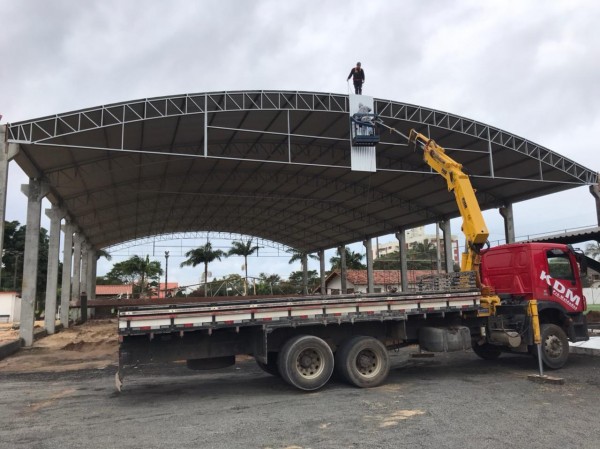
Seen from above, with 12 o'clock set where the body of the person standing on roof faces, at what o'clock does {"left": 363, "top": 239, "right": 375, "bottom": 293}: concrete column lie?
The concrete column is roughly at 6 o'clock from the person standing on roof.

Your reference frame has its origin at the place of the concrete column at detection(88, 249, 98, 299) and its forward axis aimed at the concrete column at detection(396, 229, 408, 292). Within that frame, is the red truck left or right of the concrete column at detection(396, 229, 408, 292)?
right

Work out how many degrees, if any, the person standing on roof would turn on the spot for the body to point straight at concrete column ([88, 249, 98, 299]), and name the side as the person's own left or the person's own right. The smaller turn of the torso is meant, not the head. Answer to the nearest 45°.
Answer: approximately 135° to the person's own right

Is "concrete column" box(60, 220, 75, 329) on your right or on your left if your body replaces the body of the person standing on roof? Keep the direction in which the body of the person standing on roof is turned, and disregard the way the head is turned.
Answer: on your right

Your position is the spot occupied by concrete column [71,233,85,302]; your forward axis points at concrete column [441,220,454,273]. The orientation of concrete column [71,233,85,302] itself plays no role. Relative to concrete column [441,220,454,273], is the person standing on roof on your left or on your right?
right

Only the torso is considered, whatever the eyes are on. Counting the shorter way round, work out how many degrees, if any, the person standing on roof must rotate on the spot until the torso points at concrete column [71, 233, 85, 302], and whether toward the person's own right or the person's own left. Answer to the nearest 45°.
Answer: approximately 135° to the person's own right

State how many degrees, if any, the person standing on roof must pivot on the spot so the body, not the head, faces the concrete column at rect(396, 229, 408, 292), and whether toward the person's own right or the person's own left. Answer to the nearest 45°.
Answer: approximately 180°

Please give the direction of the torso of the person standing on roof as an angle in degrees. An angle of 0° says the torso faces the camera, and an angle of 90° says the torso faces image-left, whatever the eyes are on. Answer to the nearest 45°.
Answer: approximately 0°

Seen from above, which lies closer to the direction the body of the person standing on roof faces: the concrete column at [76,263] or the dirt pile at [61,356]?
the dirt pile
